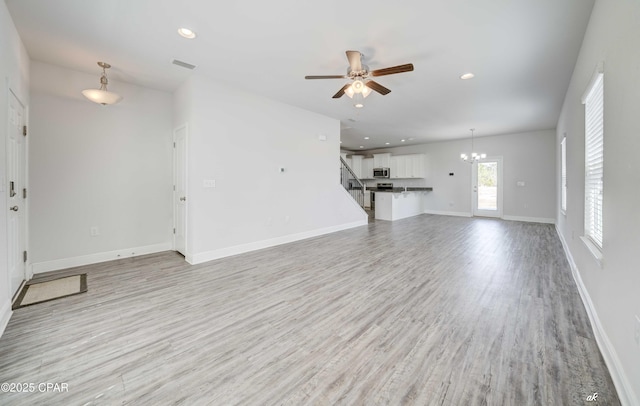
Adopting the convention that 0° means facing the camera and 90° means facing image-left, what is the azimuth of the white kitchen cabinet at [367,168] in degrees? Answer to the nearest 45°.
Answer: approximately 0°

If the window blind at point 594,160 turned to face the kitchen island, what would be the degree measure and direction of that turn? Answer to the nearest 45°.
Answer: approximately 45° to its right

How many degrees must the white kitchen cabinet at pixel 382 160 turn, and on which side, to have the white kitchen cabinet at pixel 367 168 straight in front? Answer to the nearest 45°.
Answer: approximately 135° to its right

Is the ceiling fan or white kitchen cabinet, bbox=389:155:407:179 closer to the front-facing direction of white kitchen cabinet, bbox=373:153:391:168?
the ceiling fan

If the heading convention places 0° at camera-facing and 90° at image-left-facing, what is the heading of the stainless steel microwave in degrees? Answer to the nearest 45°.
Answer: approximately 0°

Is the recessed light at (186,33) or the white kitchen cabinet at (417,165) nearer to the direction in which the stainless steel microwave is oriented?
the recessed light
